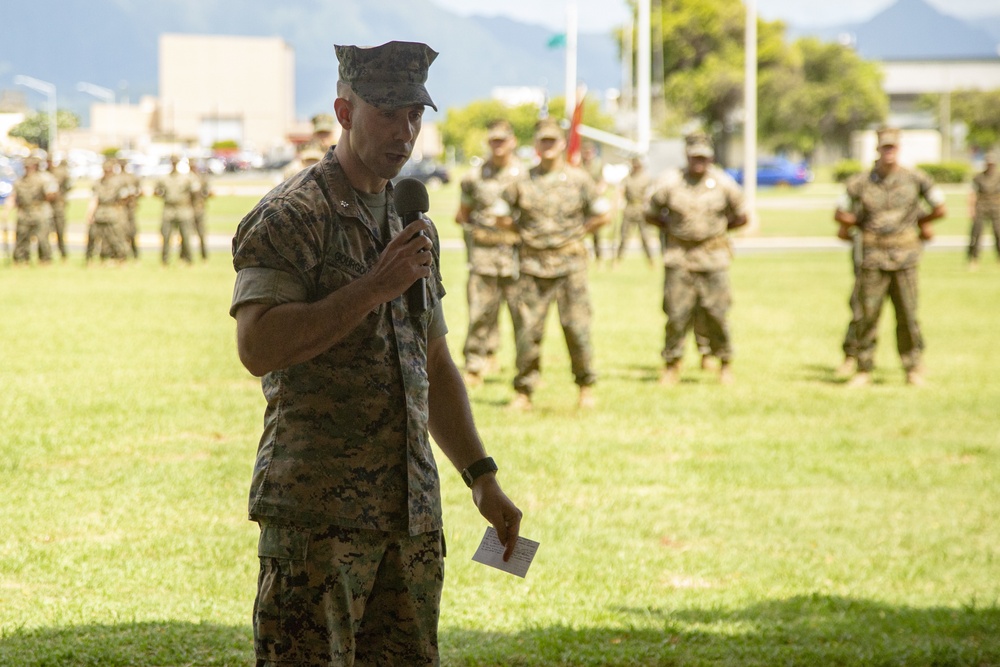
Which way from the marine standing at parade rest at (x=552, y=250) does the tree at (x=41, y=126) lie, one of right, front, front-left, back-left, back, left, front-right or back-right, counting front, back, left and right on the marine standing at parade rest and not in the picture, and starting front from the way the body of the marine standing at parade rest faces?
back-right

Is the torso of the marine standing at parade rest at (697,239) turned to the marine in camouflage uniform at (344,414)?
yes

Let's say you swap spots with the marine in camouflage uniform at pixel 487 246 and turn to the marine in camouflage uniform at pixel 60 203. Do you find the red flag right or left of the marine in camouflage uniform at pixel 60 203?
right

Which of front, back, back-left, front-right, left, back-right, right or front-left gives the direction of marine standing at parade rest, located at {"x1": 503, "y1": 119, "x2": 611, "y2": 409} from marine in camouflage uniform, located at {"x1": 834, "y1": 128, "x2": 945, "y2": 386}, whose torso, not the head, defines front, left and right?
front-right

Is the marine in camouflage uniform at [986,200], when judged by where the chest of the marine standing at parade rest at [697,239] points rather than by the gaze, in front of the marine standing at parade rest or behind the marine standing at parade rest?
behind

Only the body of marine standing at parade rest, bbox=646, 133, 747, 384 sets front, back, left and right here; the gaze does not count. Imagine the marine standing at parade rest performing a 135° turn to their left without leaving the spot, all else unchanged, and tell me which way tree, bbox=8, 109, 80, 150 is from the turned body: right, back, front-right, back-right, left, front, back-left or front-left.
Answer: left

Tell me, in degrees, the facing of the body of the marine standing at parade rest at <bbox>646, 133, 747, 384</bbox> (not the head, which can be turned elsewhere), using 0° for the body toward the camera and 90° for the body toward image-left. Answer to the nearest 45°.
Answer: approximately 0°

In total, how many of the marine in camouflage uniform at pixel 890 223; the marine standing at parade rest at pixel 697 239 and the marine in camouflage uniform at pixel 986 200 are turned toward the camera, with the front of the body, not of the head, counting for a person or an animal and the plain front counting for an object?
3

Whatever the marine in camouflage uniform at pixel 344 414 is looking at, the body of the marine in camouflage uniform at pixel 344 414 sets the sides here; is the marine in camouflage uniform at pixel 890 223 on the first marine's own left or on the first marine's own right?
on the first marine's own left

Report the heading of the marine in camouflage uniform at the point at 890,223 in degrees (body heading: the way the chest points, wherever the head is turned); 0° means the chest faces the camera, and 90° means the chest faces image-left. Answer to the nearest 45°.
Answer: approximately 0°
